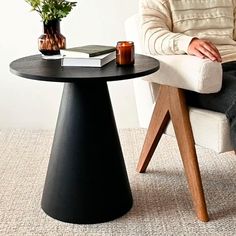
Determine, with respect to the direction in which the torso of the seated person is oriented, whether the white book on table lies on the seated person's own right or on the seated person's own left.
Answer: on the seated person's own right
